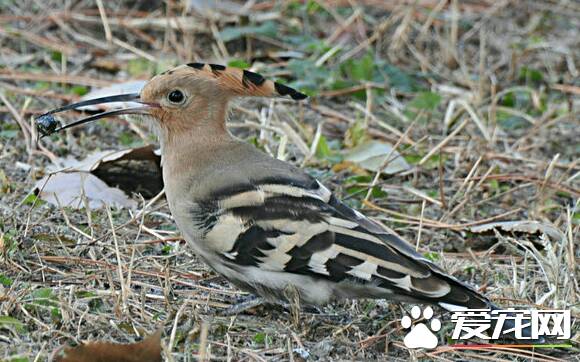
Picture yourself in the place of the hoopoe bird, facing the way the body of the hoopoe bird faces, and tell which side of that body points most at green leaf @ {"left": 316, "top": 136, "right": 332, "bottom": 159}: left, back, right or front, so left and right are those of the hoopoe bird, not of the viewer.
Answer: right

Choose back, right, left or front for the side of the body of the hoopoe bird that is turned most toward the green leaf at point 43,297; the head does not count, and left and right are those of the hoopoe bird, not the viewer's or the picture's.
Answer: front

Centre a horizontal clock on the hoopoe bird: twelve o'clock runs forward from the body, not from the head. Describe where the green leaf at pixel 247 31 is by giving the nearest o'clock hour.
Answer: The green leaf is roughly at 3 o'clock from the hoopoe bird.

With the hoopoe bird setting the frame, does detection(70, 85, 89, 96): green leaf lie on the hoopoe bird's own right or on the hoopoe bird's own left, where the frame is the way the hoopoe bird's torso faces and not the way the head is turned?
on the hoopoe bird's own right

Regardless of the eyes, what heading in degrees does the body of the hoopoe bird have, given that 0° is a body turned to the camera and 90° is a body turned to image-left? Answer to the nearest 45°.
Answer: approximately 90°

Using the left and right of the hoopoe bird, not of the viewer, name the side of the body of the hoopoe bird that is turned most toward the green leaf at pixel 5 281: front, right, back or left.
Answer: front

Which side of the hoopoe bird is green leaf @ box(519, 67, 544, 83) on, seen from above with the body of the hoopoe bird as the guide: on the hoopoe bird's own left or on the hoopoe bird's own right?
on the hoopoe bird's own right

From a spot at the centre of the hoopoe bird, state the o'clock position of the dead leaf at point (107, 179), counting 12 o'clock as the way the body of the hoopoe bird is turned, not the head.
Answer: The dead leaf is roughly at 2 o'clock from the hoopoe bird.

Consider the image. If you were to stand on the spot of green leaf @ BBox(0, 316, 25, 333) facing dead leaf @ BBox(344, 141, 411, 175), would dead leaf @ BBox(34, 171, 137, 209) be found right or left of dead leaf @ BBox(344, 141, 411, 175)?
left

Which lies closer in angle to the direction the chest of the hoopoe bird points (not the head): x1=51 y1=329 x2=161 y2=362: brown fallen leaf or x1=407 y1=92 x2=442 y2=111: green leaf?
the brown fallen leaf

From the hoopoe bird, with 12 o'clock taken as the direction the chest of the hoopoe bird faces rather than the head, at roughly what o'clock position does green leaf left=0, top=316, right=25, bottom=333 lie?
The green leaf is roughly at 11 o'clock from the hoopoe bird.
